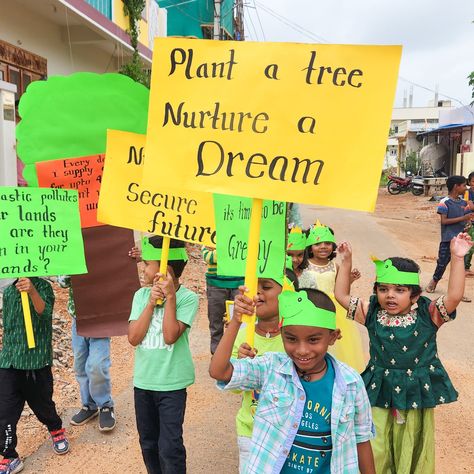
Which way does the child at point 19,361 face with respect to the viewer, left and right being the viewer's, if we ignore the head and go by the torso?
facing the viewer

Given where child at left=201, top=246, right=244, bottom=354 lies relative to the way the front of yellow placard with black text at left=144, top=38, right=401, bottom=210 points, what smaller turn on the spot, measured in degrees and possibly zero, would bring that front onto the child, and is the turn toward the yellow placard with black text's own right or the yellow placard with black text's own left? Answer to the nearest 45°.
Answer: approximately 180°

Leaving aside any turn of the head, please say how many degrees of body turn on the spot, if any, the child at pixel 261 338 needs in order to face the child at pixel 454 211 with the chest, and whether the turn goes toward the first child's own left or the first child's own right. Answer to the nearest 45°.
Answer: approximately 180°

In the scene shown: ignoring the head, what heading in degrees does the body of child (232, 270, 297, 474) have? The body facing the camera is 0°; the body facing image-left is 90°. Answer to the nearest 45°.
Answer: approximately 45°

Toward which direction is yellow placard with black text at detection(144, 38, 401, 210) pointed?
toward the camera

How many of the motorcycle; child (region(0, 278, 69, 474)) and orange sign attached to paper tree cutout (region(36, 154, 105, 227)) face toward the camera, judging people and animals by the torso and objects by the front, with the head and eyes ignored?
2

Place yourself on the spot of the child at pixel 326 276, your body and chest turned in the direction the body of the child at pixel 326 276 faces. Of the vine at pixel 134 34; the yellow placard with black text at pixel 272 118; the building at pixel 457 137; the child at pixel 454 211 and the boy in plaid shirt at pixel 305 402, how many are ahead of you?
2

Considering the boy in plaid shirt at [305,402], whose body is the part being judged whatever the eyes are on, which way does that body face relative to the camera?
toward the camera

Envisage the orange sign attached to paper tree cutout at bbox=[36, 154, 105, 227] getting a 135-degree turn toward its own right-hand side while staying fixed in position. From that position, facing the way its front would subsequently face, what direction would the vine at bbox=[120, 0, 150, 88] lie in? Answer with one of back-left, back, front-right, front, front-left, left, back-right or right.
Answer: front-right

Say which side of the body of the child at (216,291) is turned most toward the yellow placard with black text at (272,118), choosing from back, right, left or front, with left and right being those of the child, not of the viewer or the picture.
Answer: front
